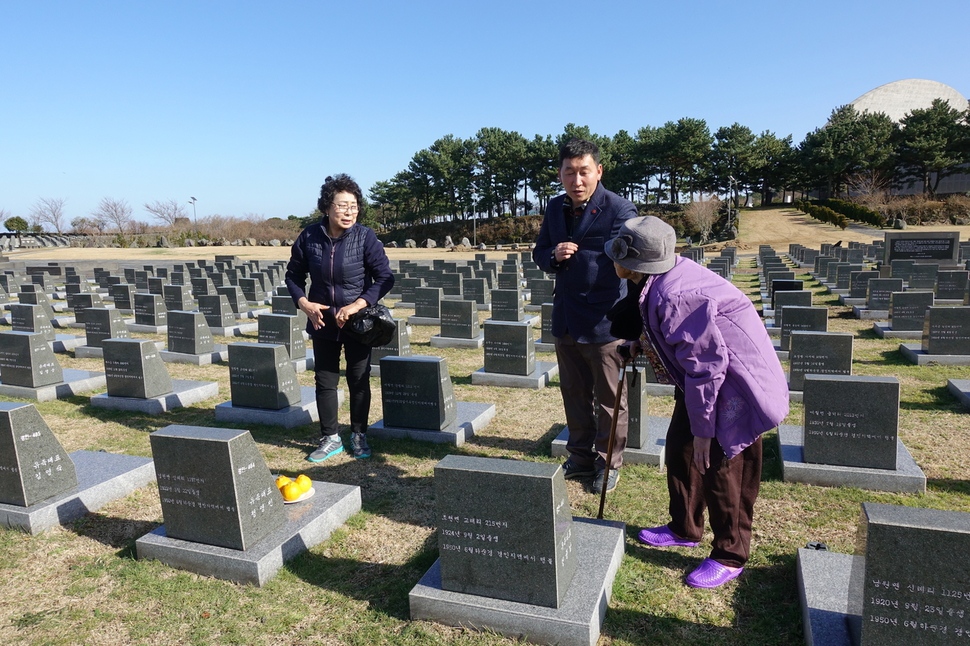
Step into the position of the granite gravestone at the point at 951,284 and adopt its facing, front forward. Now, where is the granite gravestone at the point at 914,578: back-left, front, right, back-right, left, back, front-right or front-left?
front

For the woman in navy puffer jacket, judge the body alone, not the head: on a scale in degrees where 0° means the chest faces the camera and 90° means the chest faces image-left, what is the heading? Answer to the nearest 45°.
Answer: approximately 0°

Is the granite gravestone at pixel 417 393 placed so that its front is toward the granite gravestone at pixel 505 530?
yes

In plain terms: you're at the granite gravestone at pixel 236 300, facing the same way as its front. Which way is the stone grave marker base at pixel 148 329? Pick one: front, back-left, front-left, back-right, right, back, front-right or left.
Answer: front

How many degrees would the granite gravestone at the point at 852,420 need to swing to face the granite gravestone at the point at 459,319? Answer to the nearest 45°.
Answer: approximately 135° to its right

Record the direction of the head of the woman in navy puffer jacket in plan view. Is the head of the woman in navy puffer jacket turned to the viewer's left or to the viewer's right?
to the viewer's right

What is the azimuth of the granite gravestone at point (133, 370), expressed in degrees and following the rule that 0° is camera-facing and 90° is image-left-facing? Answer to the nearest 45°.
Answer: approximately 45°

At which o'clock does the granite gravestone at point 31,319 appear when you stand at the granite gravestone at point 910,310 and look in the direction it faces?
the granite gravestone at point 31,319 is roughly at 2 o'clock from the granite gravestone at point 910,310.

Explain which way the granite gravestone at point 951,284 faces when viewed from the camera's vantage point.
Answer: facing the viewer
